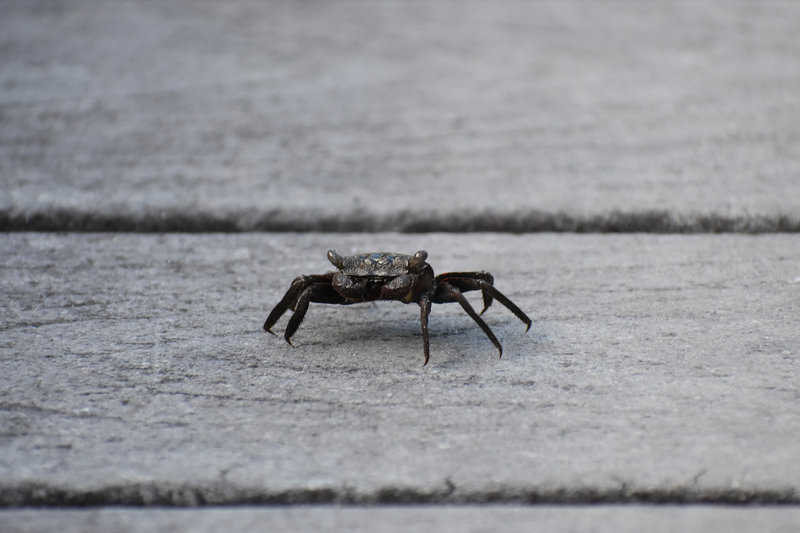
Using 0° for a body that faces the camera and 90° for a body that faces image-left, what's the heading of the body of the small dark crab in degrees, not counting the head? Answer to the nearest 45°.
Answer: approximately 0°
